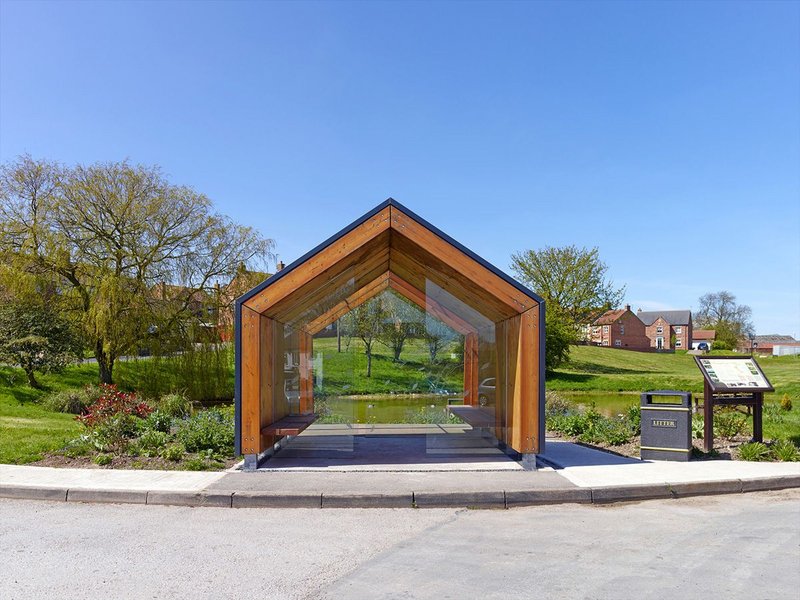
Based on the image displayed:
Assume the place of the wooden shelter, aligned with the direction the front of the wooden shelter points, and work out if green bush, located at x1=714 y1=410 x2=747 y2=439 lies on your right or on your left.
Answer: on your left

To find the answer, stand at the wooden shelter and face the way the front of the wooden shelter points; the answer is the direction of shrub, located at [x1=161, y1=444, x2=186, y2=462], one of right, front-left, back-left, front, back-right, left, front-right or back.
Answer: right

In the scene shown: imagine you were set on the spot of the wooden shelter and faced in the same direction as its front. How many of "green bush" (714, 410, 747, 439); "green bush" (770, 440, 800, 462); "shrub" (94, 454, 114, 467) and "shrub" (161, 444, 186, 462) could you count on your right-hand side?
2

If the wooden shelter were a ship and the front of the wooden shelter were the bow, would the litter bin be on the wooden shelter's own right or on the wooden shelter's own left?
on the wooden shelter's own left

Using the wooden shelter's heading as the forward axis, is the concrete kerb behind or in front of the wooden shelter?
in front

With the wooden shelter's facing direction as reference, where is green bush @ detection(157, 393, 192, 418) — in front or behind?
behind

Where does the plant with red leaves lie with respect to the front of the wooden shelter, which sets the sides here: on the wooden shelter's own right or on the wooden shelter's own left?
on the wooden shelter's own right

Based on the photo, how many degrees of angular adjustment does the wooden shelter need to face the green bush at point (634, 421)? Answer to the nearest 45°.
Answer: approximately 135° to its left

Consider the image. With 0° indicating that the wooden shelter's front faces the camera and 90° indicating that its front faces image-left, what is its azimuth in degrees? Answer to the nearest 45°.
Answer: approximately 0°

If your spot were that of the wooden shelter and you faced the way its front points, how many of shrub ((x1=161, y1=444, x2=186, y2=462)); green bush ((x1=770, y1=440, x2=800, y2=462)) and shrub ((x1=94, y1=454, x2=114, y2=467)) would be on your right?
2

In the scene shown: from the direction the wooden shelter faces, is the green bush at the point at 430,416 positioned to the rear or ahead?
to the rear

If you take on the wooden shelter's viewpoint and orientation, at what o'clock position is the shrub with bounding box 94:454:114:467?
The shrub is roughly at 3 o'clock from the wooden shelter.
